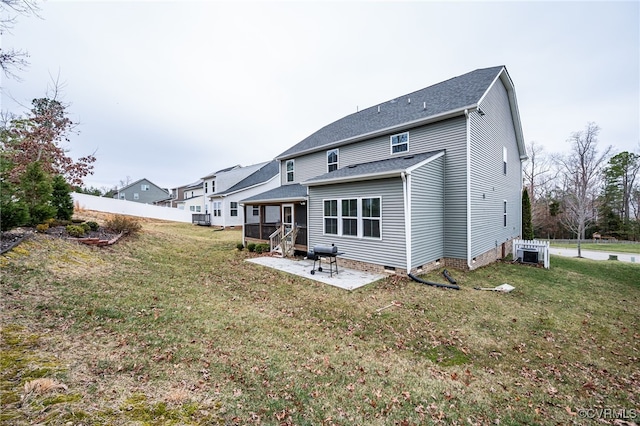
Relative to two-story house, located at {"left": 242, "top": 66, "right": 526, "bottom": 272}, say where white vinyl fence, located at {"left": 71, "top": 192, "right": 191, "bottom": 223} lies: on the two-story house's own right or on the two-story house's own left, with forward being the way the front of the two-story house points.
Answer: on the two-story house's own left

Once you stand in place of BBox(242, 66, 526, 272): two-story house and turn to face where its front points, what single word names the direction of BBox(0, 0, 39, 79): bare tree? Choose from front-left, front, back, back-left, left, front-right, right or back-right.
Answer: back

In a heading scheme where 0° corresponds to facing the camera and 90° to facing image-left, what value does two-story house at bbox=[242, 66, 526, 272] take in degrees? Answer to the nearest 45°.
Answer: approximately 225°

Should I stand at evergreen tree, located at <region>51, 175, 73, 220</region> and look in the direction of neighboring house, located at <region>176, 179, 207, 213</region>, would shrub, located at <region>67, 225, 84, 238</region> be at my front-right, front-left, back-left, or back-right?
back-right

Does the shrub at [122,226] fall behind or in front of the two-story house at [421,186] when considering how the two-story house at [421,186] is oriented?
behind

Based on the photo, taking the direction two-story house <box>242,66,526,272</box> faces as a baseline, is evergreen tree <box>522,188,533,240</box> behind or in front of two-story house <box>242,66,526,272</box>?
in front

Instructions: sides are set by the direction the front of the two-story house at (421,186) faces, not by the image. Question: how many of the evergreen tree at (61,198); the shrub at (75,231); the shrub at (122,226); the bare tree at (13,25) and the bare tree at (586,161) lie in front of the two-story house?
1

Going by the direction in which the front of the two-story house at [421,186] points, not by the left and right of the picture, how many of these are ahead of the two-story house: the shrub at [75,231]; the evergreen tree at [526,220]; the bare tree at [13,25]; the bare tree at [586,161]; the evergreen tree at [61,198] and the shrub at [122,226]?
2

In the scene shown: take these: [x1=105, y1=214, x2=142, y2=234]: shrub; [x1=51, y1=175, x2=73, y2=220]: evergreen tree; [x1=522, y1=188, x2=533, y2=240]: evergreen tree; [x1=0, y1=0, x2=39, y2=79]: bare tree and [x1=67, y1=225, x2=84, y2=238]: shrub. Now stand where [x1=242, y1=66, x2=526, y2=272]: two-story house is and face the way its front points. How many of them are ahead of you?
1

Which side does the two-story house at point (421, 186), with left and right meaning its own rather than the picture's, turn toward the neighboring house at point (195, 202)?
left

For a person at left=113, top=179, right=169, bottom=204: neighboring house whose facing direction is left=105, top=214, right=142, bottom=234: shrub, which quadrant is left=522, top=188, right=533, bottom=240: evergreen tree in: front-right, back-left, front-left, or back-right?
front-left

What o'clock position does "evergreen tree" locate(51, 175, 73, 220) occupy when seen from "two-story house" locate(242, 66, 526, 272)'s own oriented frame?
The evergreen tree is roughly at 7 o'clock from the two-story house.

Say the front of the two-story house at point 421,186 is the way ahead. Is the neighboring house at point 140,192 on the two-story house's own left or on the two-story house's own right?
on the two-story house's own left

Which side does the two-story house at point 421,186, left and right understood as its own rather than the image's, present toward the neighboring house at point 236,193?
left
